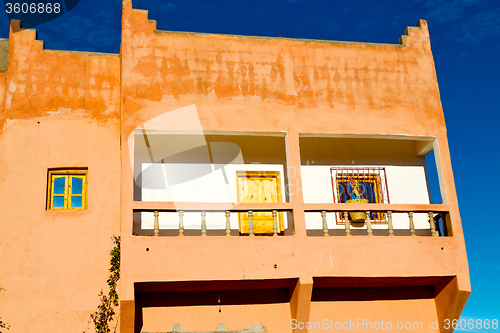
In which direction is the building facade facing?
toward the camera
